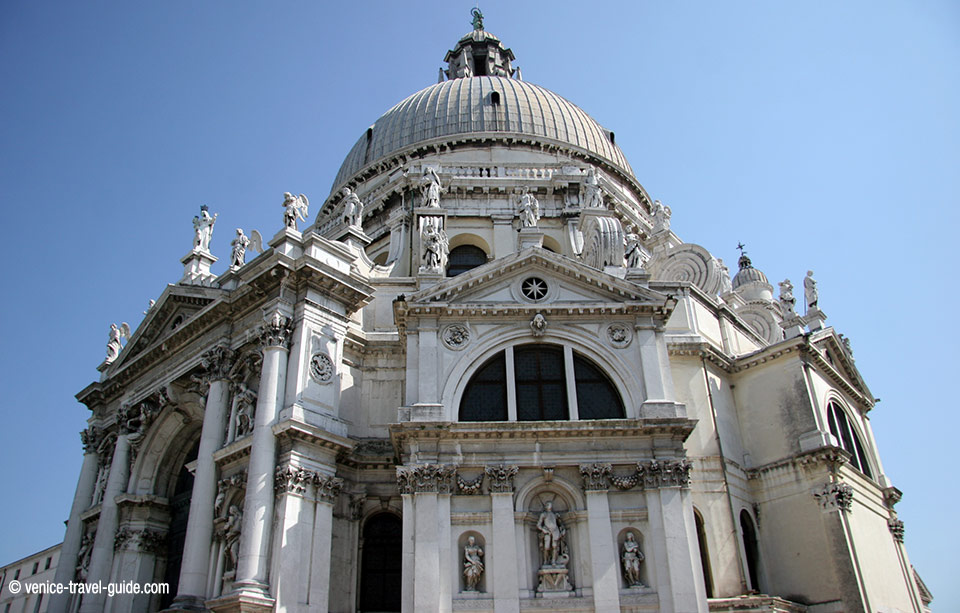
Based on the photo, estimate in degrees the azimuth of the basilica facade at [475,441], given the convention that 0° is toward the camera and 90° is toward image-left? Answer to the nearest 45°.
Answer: approximately 45°
